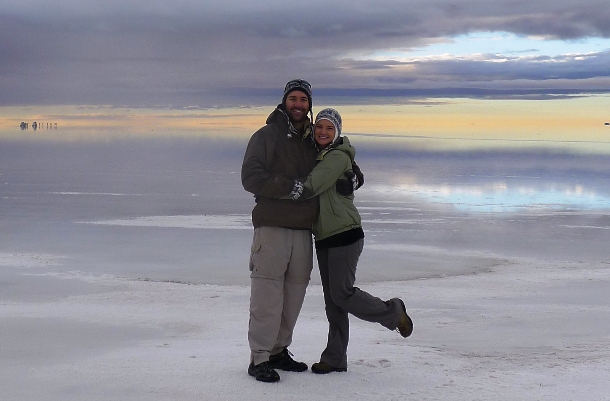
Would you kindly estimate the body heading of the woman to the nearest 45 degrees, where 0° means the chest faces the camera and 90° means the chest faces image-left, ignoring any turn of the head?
approximately 90°

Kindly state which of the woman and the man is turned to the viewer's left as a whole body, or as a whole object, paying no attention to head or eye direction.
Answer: the woman

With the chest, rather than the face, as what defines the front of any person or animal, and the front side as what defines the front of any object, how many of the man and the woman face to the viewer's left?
1

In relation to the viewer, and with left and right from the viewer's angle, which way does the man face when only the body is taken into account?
facing the viewer and to the right of the viewer
